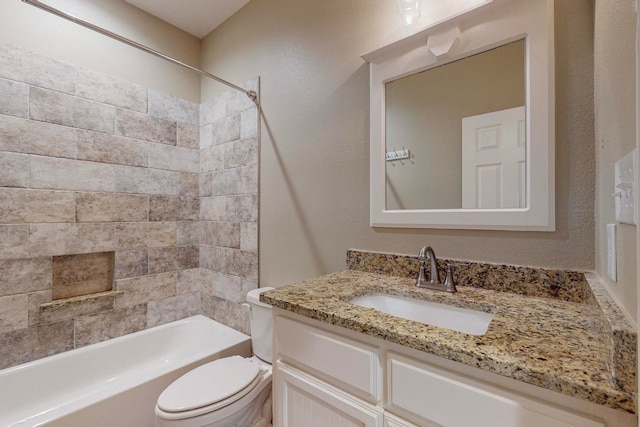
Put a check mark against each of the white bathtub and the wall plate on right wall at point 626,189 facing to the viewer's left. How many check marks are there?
1

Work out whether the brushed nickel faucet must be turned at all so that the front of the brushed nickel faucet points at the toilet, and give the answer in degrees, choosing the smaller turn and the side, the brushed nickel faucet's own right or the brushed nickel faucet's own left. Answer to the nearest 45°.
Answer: approximately 45° to the brushed nickel faucet's own right

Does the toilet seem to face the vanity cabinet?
no

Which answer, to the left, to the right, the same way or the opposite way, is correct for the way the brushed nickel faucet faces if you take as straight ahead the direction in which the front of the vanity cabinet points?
the same way

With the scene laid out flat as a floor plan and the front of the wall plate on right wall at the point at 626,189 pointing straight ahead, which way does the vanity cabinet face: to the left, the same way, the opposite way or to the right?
to the left

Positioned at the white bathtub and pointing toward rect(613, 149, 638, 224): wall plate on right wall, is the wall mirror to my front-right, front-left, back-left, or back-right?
front-left

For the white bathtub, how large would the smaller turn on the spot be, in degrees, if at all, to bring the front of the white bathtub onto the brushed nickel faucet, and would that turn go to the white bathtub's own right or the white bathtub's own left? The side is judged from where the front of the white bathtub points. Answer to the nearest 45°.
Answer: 0° — it already faces it

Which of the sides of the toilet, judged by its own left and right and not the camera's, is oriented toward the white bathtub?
right

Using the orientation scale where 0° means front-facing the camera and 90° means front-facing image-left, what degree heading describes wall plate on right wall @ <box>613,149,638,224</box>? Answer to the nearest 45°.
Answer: approximately 90°

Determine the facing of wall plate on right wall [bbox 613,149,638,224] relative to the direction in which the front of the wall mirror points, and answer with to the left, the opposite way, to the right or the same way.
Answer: to the right

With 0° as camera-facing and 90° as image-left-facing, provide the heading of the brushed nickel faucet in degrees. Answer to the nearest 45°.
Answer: approximately 45°

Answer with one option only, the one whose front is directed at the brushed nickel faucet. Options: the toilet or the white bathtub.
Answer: the white bathtub

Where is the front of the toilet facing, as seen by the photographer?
facing the viewer and to the left of the viewer

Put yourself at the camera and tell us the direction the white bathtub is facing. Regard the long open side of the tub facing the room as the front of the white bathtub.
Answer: facing the viewer and to the right of the viewer

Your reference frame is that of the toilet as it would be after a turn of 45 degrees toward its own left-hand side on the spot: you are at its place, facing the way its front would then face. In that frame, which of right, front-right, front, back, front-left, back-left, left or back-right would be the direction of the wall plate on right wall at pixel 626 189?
front-left
